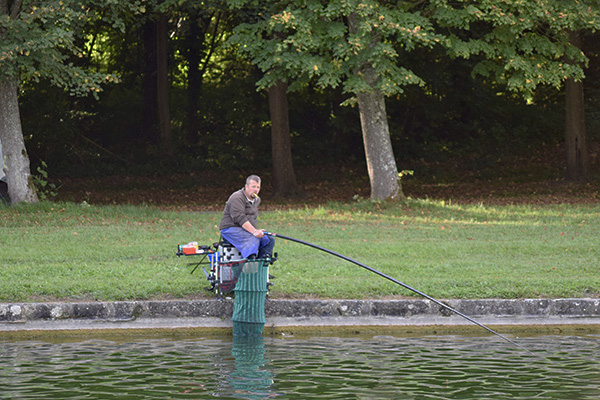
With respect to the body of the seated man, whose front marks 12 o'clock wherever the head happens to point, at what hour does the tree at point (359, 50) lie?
The tree is roughly at 8 o'clock from the seated man.

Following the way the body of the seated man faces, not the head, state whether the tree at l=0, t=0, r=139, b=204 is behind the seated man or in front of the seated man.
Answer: behind

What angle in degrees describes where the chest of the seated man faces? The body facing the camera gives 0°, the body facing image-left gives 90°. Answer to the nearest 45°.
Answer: approximately 315°

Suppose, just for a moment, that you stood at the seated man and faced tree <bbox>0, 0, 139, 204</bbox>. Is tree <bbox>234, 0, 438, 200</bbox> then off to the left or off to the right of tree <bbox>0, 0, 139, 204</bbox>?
right

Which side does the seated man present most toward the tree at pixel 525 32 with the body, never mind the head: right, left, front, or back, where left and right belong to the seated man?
left
